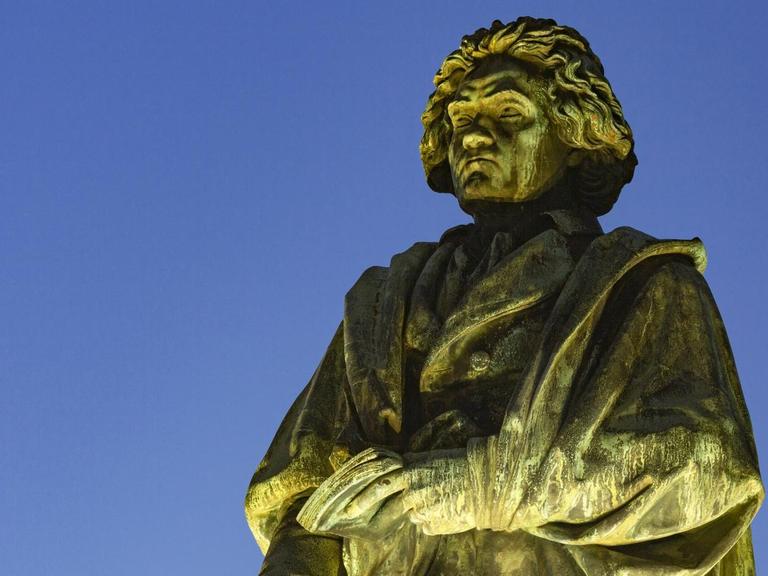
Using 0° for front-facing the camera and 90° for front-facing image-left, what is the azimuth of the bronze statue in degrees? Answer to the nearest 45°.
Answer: approximately 45°
